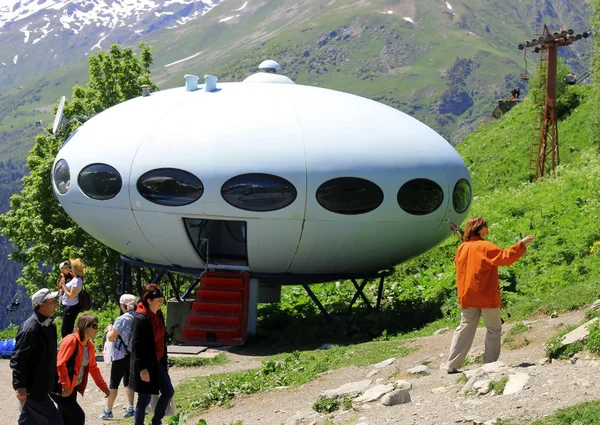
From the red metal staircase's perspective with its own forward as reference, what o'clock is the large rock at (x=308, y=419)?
The large rock is roughly at 12 o'clock from the red metal staircase.

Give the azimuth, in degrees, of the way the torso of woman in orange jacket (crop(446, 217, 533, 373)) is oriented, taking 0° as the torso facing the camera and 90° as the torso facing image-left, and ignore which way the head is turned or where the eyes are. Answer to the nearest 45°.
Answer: approximately 225°

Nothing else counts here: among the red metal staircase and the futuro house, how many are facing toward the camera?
2

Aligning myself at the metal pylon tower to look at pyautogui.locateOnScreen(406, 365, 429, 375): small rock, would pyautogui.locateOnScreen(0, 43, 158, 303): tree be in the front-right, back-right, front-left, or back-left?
front-right

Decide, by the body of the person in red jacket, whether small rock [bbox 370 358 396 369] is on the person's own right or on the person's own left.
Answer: on the person's own left

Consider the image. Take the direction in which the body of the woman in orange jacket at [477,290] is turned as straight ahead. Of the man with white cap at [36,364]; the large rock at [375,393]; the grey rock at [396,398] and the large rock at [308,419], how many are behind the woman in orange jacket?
4

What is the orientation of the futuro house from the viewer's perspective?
toward the camera

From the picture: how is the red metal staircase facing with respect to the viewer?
toward the camera

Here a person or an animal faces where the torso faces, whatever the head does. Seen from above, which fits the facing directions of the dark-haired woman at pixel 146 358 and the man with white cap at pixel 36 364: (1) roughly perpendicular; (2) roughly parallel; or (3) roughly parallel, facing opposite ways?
roughly parallel

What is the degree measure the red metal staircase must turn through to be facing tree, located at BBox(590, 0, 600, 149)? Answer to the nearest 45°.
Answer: approximately 135° to its left
